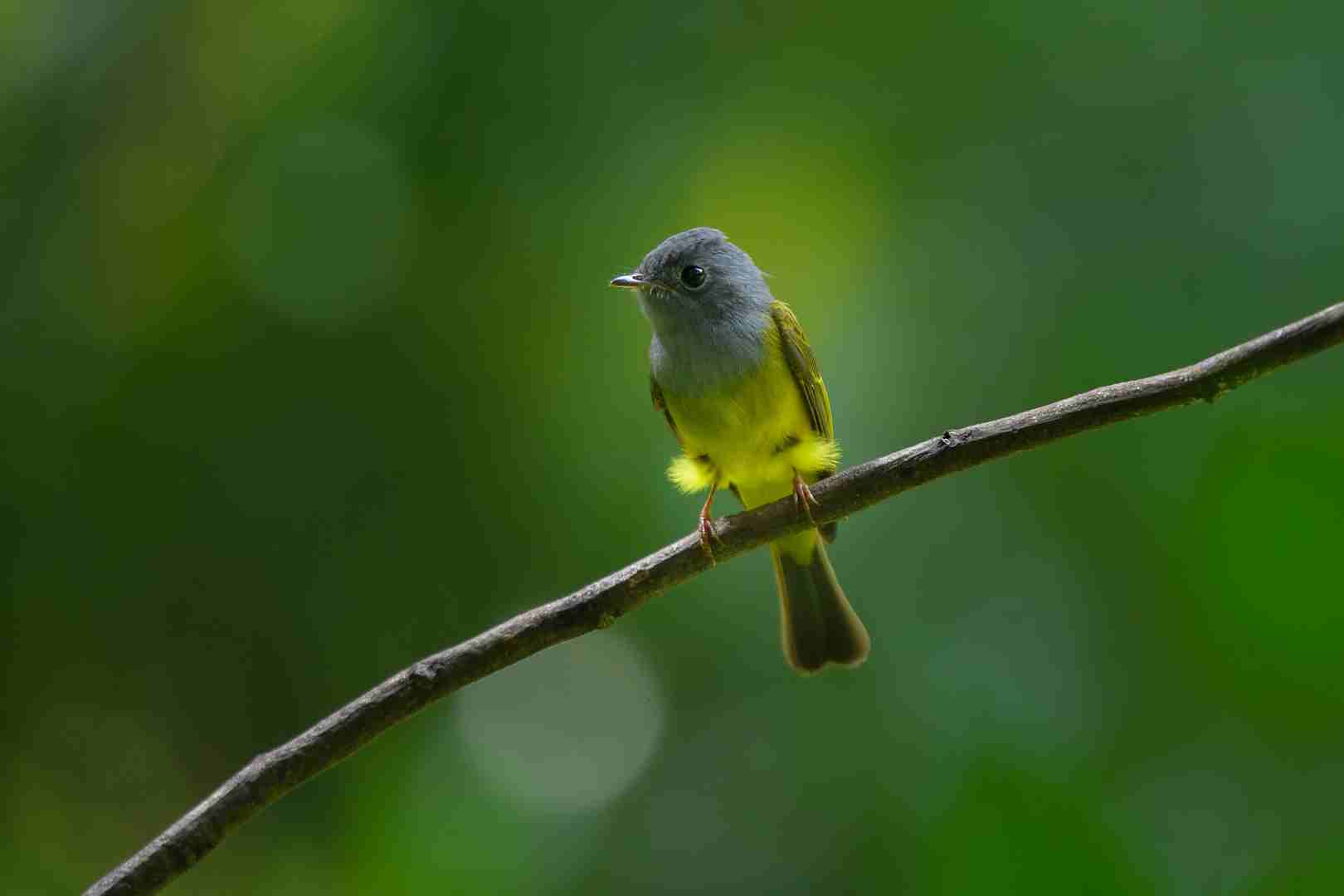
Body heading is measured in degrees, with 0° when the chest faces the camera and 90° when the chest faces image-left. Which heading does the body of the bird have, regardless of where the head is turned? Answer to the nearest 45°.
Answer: approximately 45°
